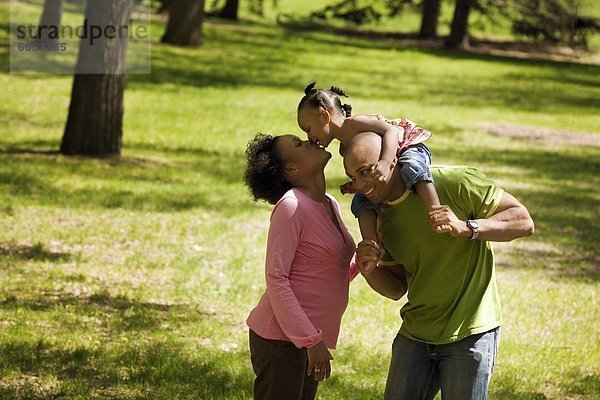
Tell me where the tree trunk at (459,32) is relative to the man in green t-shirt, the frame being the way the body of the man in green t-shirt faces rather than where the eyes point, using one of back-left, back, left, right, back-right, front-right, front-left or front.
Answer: back-right

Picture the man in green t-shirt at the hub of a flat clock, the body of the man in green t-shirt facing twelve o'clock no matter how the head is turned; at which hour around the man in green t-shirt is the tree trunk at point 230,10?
The tree trunk is roughly at 4 o'clock from the man in green t-shirt.

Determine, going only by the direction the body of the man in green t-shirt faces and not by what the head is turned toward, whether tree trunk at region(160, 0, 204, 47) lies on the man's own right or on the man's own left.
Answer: on the man's own right

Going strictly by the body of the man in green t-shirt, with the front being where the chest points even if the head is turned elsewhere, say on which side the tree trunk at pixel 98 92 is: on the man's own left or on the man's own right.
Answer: on the man's own right

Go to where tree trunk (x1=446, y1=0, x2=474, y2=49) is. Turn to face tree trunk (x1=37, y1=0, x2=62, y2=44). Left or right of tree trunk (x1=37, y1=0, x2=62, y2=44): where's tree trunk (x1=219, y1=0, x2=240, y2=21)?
right

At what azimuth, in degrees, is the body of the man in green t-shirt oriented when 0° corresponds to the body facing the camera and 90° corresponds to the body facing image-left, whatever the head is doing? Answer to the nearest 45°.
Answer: approximately 45°

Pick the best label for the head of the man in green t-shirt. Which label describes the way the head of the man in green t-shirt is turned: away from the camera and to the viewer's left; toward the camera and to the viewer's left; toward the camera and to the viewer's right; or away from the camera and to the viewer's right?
toward the camera and to the viewer's left

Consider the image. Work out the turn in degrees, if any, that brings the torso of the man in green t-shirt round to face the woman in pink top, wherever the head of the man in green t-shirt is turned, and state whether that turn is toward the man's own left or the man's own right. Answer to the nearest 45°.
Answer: approximately 45° to the man's own right

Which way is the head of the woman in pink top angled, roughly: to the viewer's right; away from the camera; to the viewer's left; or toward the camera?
to the viewer's right

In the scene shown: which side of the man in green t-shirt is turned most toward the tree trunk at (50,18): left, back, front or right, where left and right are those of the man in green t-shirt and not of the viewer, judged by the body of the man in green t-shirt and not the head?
right

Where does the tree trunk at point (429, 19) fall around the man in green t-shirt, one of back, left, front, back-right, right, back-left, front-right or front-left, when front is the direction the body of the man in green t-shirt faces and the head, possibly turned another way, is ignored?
back-right
